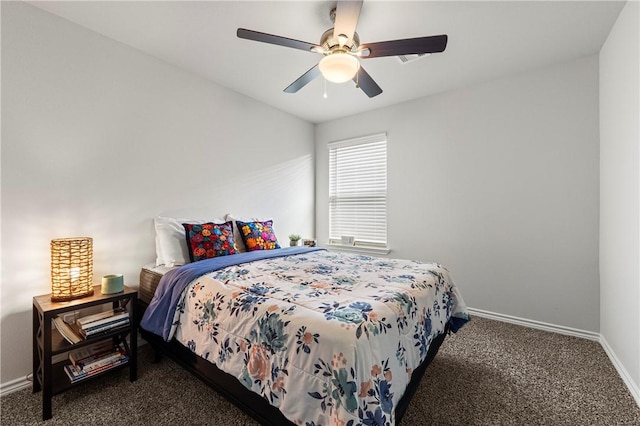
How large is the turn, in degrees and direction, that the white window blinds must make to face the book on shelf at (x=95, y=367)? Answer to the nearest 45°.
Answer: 0° — it already faces it

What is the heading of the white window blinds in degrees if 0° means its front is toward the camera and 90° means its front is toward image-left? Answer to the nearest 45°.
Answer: approximately 45°

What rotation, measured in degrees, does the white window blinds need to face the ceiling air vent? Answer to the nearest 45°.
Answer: approximately 45° to its left

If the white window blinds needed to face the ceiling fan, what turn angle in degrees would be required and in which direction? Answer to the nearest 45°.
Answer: approximately 45° to its left

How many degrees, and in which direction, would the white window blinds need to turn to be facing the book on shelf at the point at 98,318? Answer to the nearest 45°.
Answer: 0° — it already faces it

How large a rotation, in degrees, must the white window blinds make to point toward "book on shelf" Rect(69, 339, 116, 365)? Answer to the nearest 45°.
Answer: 0° — it already faces it
